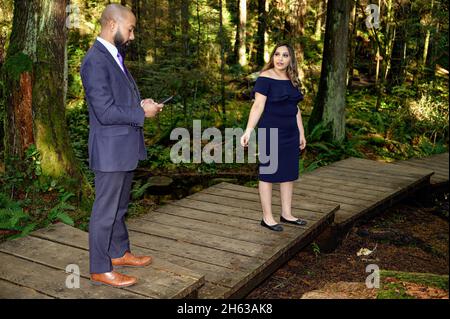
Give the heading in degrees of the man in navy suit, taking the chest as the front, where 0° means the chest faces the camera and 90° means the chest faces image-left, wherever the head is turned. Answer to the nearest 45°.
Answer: approximately 270°

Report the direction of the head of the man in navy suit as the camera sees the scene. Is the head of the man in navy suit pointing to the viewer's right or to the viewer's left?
to the viewer's right

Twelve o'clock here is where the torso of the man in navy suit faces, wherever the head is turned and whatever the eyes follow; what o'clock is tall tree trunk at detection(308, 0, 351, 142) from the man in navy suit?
The tall tree trunk is roughly at 10 o'clock from the man in navy suit.

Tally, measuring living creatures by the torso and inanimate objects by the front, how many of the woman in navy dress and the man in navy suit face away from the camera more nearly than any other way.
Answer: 0

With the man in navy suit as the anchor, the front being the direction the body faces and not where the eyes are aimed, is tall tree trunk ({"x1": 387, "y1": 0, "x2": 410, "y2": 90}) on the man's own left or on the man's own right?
on the man's own left

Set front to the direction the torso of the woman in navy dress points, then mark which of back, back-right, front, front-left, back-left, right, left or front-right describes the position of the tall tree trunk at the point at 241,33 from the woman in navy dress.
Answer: back-left

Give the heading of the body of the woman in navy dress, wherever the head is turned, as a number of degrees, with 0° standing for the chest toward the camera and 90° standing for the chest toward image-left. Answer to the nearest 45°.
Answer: approximately 315°

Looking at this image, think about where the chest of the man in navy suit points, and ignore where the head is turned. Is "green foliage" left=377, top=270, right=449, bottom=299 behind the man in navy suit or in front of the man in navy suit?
in front

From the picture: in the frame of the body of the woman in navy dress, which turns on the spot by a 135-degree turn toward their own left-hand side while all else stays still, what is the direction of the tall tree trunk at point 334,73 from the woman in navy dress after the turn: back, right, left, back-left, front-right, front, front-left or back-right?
front

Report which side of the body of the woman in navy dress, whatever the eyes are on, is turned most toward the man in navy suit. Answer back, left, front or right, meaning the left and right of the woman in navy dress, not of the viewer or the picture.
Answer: right
